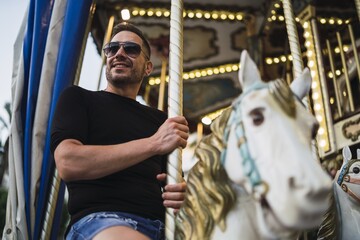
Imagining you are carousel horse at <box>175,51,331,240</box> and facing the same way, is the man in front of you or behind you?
behind

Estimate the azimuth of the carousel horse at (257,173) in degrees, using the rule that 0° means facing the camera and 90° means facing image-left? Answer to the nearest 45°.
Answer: approximately 315°

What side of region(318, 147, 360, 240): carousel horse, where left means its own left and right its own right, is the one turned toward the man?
right

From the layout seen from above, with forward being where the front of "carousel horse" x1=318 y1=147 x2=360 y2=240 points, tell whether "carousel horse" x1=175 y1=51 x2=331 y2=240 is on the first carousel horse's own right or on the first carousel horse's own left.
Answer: on the first carousel horse's own right
